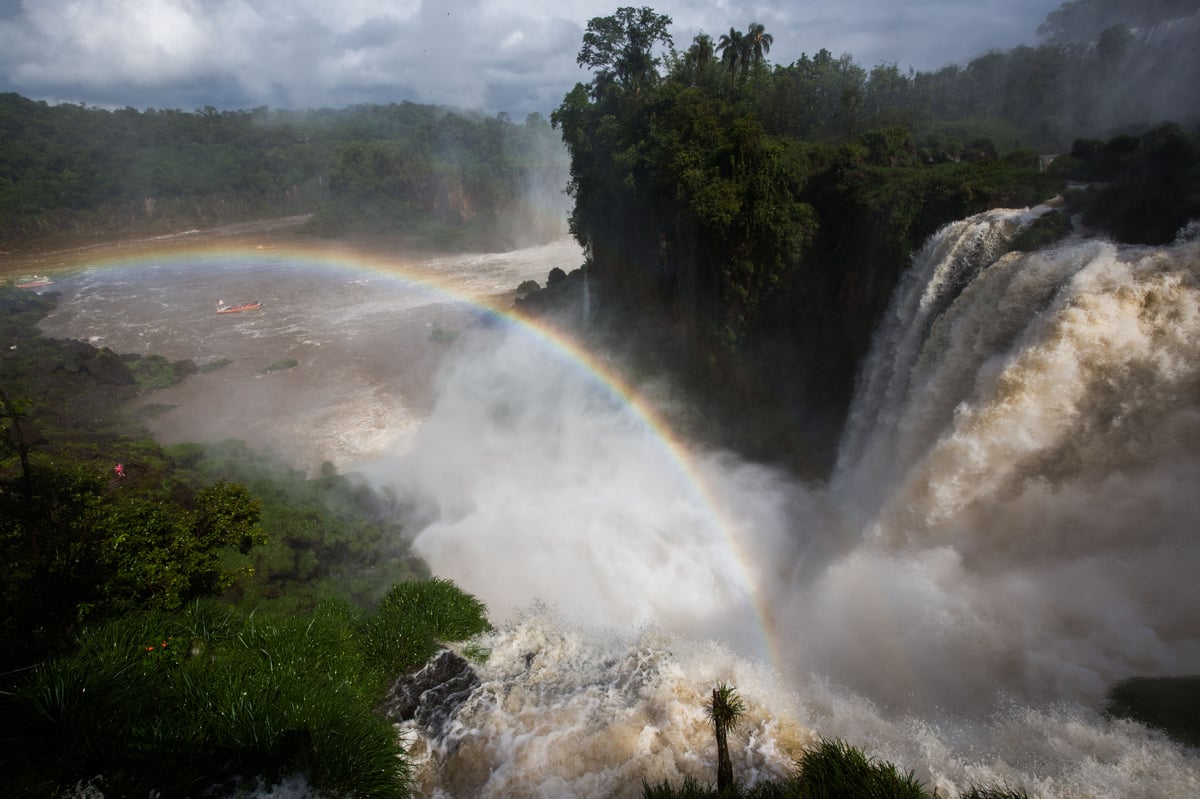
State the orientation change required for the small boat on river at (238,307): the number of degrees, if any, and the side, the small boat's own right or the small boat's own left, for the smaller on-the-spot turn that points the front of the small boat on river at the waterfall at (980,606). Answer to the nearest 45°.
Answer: approximately 90° to the small boat's own right

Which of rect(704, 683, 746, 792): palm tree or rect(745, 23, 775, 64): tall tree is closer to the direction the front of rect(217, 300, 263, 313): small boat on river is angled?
the tall tree

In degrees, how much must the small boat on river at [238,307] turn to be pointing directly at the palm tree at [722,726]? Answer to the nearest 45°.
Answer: approximately 90° to its right

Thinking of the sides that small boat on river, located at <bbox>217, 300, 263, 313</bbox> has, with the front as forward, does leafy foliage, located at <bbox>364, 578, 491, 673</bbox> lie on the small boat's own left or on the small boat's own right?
on the small boat's own right

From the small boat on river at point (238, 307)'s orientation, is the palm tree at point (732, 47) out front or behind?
out front

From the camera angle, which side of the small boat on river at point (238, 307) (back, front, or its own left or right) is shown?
right

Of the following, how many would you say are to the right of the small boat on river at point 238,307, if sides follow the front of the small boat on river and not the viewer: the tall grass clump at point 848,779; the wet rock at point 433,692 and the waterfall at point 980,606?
3

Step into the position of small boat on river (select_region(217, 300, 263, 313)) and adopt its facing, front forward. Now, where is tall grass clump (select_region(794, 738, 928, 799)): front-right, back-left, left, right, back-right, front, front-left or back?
right

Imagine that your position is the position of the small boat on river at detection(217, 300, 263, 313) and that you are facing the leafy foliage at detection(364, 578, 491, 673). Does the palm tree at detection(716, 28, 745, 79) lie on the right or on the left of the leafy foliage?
left

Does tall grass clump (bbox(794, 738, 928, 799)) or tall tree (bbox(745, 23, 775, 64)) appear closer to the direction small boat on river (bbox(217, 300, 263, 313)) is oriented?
the tall tree

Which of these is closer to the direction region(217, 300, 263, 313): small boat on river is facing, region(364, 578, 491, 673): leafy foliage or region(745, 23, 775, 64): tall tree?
the tall tree

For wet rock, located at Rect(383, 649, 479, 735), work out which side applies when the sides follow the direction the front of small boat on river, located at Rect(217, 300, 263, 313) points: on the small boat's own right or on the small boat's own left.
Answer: on the small boat's own right
